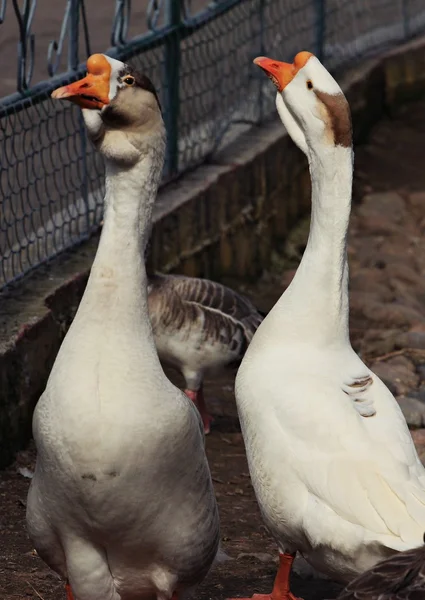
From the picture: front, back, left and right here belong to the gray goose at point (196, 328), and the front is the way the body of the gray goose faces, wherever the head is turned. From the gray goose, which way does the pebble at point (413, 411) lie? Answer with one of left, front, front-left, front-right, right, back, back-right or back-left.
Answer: back

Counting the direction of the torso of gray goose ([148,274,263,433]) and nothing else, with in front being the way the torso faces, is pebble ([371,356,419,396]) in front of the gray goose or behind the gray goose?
behind

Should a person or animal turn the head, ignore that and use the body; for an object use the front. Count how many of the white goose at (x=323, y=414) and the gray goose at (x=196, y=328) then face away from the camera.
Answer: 0

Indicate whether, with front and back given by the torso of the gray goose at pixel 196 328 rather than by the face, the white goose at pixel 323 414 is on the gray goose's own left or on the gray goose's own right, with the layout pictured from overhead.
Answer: on the gray goose's own left

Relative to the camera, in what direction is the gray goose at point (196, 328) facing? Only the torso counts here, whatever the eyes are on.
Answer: to the viewer's left

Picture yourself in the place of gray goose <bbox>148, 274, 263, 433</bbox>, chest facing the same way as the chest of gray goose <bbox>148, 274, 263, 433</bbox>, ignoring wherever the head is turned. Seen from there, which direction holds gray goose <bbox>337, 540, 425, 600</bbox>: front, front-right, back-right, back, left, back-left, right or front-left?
left

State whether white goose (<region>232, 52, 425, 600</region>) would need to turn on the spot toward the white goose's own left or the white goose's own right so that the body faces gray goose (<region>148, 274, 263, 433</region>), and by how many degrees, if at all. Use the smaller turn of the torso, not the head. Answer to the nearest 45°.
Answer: approximately 135° to the white goose's own right

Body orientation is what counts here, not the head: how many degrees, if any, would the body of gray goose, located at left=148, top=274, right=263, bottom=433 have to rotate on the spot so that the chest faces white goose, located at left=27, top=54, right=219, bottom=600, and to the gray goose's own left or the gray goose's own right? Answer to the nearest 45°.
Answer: approximately 90° to the gray goose's own left

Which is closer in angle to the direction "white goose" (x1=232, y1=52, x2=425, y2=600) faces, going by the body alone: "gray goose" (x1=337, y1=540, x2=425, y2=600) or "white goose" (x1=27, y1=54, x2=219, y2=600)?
the white goose
